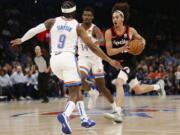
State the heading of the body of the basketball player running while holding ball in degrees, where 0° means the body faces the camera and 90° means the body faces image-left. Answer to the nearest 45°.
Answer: approximately 45°
